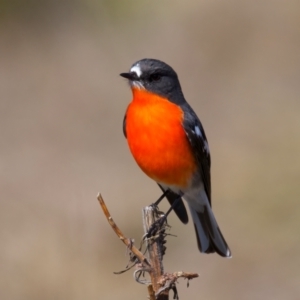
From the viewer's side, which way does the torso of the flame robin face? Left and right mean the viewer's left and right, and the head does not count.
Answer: facing the viewer and to the left of the viewer
